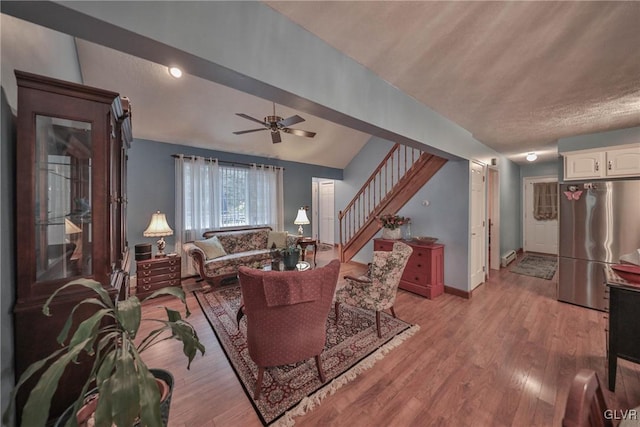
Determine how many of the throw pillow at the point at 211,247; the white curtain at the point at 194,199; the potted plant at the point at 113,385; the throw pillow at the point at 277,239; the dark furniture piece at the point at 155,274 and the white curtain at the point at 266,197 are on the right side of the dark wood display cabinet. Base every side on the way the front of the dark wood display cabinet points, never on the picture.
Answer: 1

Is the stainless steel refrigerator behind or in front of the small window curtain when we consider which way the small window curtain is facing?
in front

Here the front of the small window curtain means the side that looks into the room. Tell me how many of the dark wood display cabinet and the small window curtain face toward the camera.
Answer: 1

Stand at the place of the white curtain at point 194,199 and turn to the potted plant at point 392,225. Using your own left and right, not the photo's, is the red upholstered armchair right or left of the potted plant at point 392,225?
right

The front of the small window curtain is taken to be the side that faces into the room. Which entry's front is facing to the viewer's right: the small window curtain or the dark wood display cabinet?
the dark wood display cabinet

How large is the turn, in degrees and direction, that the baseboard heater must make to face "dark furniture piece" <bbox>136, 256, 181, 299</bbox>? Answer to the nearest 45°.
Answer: approximately 90° to its right

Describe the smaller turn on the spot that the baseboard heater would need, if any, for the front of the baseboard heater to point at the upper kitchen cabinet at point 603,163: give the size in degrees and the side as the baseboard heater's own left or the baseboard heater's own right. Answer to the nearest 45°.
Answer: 0° — it already faces it

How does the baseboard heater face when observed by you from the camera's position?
facing the viewer and to the right of the viewer

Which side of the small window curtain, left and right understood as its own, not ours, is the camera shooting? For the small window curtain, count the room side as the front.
front

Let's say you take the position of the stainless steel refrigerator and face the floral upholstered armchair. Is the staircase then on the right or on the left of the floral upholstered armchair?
right

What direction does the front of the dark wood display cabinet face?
to the viewer's right

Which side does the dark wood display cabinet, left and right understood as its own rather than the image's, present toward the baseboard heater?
front

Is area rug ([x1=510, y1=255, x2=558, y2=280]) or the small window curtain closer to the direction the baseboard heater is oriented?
the area rug

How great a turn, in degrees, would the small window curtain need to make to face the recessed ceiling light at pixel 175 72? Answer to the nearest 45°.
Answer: approximately 45° to its right

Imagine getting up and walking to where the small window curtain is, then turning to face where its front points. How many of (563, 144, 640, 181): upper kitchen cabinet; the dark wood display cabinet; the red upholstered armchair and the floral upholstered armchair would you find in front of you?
4

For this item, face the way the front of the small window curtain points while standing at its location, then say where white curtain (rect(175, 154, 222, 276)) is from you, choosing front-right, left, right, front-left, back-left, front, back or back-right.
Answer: front-right
